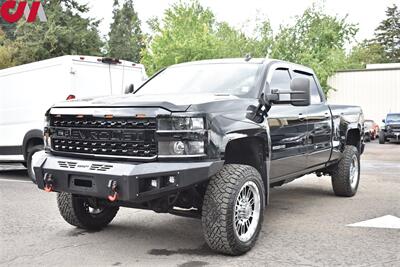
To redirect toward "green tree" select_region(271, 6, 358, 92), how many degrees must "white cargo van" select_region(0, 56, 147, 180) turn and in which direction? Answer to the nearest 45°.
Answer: approximately 90° to its right

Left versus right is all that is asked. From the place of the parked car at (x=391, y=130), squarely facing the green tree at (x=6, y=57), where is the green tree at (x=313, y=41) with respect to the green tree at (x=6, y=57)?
right

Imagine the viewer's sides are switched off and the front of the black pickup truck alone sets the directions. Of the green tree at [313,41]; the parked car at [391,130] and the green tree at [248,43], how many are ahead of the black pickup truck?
0

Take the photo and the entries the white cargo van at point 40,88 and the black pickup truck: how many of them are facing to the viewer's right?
0

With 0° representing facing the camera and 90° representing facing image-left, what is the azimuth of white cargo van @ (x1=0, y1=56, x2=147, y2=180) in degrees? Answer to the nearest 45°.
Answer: approximately 135°

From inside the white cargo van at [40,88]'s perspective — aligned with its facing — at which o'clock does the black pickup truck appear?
The black pickup truck is roughly at 7 o'clock from the white cargo van.

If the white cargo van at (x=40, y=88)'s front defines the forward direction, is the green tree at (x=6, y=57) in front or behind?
in front

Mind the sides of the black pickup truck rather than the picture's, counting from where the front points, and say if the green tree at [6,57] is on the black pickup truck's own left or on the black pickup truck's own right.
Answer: on the black pickup truck's own right

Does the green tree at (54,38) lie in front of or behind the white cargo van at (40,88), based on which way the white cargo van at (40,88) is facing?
in front

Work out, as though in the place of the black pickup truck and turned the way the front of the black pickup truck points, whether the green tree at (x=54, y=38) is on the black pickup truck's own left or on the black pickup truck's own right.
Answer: on the black pickup truck's own right

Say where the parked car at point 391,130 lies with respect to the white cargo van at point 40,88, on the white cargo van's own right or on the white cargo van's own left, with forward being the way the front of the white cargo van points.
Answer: on the white cargo van's own right

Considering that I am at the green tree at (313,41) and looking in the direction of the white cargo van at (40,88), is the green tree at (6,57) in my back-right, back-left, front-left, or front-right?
front-right

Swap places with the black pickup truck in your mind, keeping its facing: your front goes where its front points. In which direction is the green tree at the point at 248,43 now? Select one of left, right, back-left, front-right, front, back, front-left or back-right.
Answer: back-right

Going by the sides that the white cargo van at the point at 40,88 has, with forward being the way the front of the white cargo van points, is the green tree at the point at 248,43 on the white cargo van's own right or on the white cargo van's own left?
on the white cargo van's own right

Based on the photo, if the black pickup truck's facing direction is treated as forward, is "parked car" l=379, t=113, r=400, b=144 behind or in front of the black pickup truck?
behind

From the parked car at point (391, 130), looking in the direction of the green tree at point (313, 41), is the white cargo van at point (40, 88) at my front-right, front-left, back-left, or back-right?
back-left

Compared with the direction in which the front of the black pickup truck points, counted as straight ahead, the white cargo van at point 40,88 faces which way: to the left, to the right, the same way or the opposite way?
to the right
